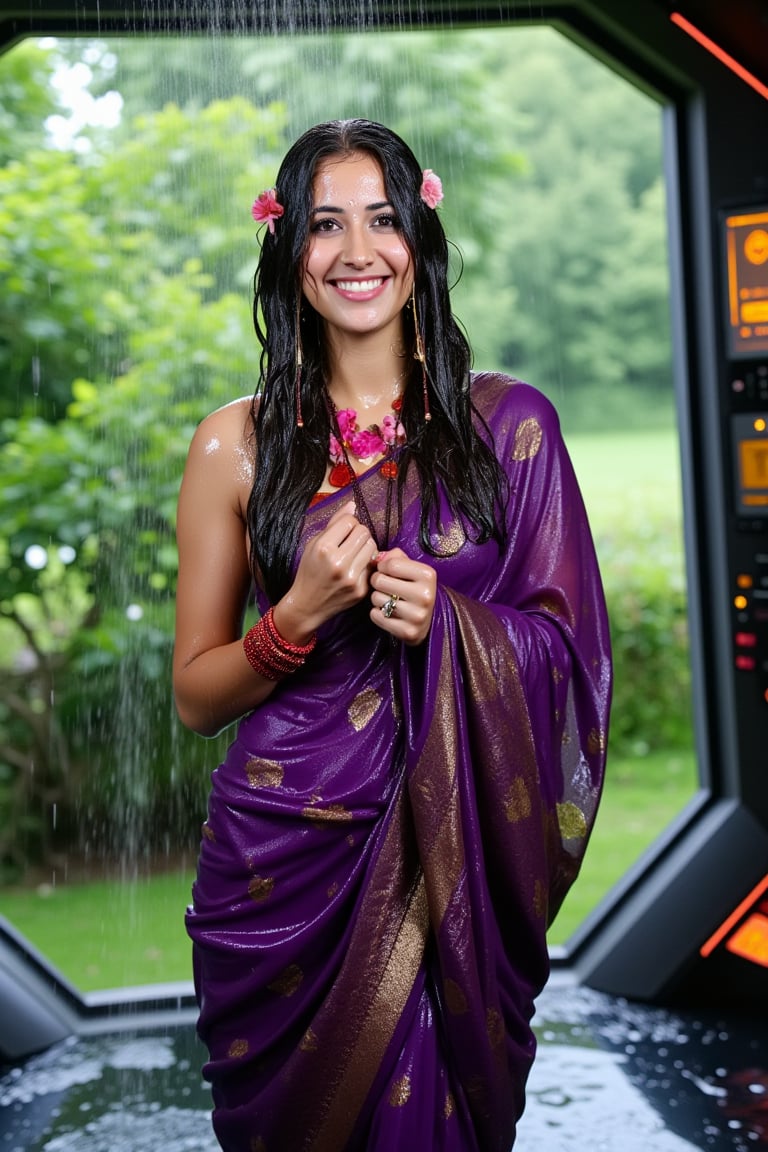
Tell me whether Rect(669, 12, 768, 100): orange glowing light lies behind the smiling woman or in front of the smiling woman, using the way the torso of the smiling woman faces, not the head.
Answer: behind

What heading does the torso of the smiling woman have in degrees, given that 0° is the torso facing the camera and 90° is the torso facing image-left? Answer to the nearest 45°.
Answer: approximately 0°
